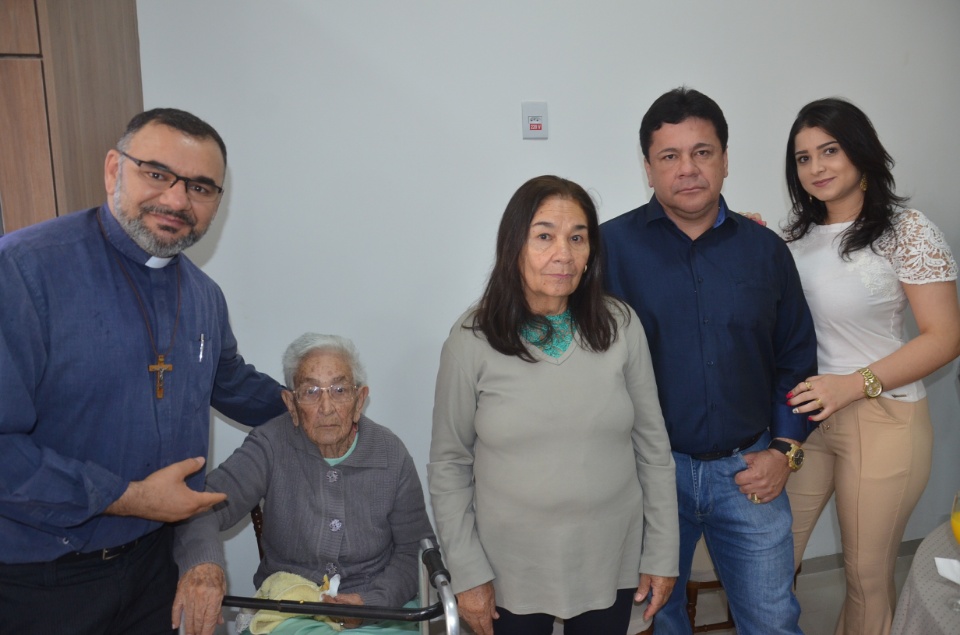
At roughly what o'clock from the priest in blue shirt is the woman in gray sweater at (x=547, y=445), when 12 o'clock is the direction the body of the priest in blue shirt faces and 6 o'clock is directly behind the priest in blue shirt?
The woman in gray sweater is roughly at 11 o'clock from the priest in blue shirt.

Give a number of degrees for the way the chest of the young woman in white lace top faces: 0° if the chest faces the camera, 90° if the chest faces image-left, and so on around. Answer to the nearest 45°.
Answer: approximately 45°

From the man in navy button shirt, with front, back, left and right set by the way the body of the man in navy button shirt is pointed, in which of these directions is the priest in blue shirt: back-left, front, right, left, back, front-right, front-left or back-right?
front-right

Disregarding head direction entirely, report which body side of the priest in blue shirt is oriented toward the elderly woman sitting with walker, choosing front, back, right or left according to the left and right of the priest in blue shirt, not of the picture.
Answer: left

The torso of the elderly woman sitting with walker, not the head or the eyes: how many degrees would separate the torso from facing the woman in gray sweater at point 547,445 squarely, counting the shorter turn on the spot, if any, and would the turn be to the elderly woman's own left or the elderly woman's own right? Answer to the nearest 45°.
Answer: approximately 45° to the elderly woman's own left

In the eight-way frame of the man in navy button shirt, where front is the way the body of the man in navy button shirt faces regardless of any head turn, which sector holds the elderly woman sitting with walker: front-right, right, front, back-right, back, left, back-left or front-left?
right

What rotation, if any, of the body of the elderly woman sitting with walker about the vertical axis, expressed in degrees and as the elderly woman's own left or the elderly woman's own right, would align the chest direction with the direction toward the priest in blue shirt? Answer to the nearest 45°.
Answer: approximately 45° to the elderly woman's own right

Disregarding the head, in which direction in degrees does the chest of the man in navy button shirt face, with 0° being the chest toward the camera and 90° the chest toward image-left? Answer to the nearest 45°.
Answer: approximately 0°
